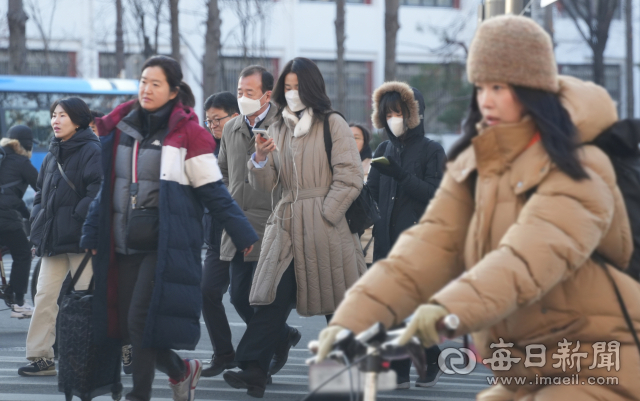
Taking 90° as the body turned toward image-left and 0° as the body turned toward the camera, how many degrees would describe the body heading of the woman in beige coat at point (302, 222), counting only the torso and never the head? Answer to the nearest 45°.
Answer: approximately 45°

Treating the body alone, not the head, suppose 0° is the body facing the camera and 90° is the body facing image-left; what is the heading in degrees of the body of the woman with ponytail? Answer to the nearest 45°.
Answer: approximately 45°

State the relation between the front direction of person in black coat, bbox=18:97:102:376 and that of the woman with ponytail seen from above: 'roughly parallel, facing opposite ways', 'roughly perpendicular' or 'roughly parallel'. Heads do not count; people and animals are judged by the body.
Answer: roughly parallel

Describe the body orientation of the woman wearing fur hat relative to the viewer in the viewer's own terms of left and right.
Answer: facing the viewer and to the left of the viewer

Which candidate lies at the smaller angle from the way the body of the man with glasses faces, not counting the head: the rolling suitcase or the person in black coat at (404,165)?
the rolling suitcase

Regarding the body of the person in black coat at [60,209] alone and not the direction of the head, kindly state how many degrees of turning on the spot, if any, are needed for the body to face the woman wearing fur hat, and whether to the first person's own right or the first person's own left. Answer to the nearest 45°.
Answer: approximately 45° to the first person's own left

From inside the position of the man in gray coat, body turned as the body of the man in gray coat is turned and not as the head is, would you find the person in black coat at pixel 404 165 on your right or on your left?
on your left

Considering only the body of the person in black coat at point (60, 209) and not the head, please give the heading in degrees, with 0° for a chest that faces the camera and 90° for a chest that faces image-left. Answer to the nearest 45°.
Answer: approximately 45°

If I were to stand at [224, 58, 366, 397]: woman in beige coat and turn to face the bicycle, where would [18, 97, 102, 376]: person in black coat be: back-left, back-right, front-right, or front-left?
back-right
